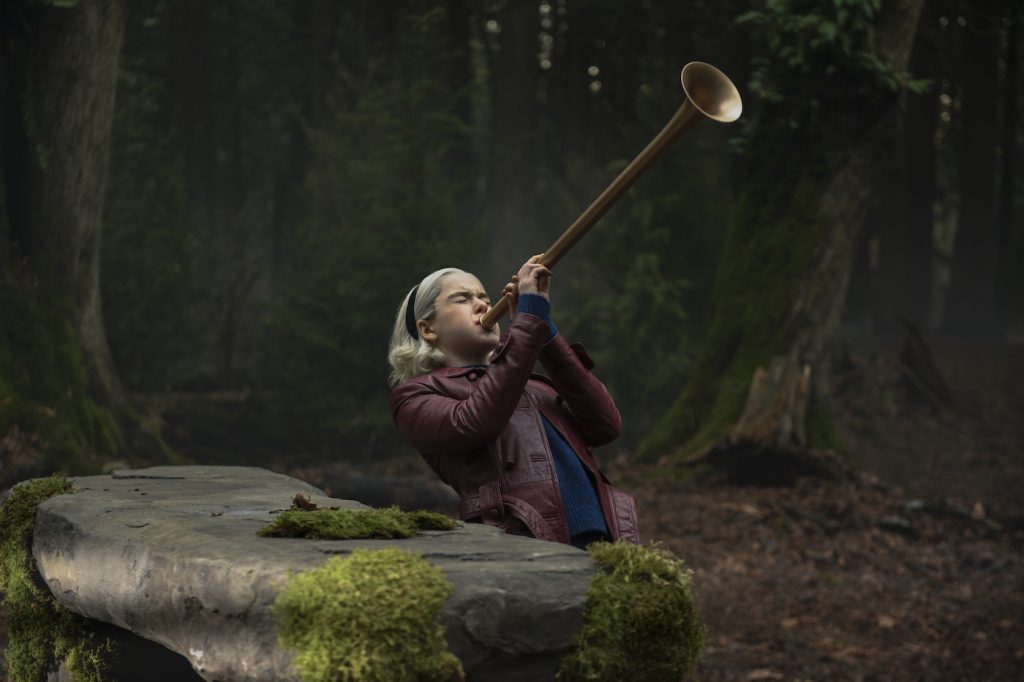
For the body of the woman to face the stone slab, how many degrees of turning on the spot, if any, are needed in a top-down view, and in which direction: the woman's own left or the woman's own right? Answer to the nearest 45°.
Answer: approximately 90° to the woman's own right

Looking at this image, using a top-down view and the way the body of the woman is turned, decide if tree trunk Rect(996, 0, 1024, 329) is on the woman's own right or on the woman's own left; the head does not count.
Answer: on the woman's own left

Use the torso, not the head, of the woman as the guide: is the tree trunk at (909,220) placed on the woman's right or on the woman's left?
on the woman's left

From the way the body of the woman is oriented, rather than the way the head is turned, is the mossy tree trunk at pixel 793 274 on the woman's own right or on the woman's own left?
on the woman's own left

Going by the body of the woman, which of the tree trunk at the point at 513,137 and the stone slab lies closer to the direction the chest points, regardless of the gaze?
the stone slab

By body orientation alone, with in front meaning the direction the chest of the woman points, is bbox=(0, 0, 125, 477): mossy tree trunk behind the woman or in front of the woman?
behind

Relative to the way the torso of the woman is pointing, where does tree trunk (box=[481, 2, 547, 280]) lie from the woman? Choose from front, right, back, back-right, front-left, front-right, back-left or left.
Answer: back-left

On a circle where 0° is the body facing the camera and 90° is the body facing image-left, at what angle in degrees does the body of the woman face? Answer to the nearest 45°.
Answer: approximately 315°
